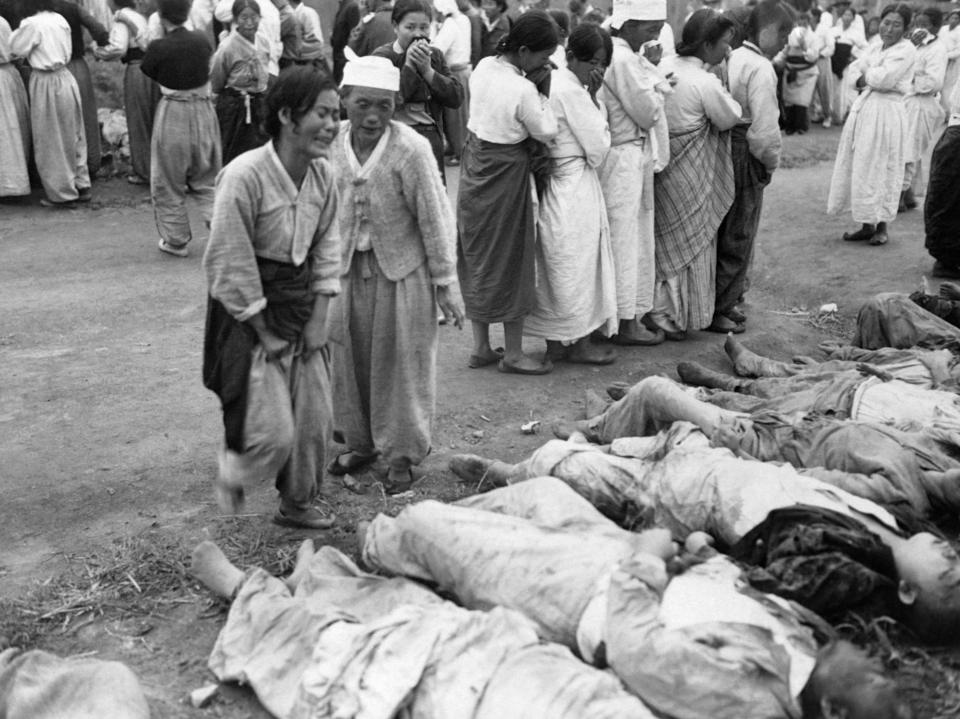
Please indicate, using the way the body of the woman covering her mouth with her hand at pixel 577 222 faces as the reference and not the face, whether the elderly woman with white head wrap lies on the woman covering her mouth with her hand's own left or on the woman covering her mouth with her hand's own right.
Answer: on the woman covering her mouth with her hand's own right

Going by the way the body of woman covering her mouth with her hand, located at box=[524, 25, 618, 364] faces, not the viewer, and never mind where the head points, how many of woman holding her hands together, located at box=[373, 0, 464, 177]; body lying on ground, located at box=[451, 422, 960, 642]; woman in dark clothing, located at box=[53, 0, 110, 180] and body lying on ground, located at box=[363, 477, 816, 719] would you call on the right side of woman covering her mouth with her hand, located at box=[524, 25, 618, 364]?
2

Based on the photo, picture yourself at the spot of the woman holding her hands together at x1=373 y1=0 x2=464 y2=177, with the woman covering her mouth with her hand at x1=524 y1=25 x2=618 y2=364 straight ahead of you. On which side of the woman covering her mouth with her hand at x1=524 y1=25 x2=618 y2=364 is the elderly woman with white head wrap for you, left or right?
right

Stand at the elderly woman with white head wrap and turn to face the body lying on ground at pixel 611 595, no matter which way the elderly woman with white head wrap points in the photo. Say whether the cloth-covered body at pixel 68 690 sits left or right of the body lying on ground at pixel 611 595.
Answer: right

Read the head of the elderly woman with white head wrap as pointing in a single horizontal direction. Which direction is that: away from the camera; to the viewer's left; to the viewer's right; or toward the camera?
toward the camera

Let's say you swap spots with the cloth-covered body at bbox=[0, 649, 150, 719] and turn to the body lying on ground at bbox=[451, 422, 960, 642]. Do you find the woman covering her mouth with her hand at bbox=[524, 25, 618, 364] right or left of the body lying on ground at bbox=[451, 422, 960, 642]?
left

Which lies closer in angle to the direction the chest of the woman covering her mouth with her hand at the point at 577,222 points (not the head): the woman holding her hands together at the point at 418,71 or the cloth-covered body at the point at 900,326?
the cloth-covered body

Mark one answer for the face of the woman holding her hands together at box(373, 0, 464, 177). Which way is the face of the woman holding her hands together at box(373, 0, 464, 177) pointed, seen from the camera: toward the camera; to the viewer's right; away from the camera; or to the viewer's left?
toward the camera

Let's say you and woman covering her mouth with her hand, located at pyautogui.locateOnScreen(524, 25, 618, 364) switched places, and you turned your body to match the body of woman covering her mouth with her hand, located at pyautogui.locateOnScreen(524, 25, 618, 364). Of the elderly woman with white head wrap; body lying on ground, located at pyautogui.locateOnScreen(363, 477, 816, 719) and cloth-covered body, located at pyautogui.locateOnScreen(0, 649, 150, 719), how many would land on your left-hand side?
0
